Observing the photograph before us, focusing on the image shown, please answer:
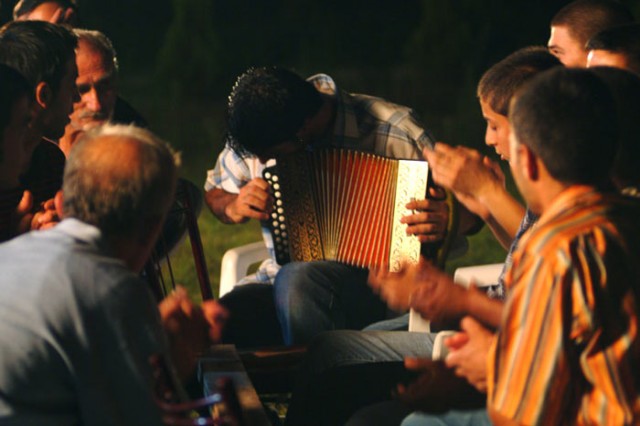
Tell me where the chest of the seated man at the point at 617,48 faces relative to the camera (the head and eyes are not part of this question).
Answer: to the viewer's left

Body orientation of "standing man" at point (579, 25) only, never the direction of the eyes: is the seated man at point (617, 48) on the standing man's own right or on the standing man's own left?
on the standing man's own left

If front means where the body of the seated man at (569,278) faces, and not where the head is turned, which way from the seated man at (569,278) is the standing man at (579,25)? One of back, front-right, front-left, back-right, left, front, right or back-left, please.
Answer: front-right

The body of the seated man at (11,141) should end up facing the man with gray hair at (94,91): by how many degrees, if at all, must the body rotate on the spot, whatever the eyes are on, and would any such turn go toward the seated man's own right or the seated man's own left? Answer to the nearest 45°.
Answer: approximately 90° to the seated man's own left

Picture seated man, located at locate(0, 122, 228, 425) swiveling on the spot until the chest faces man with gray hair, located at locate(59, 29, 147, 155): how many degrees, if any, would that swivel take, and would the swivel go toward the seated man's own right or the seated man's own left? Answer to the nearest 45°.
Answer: approximately 45° to the seated man's own left

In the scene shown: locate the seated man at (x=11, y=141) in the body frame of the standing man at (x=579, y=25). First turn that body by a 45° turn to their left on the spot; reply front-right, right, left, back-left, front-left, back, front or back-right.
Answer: front

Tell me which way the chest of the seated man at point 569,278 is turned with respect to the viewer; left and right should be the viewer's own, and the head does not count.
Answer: facing away from the viewer and to the left of the viewer

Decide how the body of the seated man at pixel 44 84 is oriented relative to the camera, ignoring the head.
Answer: to the viewer's right

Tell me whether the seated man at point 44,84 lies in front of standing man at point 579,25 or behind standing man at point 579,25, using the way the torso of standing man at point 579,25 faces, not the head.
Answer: in front

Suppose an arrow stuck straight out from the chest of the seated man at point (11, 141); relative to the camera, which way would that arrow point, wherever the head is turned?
to the viewer's right

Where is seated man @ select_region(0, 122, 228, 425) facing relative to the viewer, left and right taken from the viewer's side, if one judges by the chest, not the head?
facing away from the viewer and to the right of the viewer

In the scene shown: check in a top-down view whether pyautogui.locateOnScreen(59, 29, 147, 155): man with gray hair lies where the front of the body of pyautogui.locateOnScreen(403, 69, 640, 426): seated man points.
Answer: yes

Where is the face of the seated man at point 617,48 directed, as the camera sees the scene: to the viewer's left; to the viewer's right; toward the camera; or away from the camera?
to the viewer's left

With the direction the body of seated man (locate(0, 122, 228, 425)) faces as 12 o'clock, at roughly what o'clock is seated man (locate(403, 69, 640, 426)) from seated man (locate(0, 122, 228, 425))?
seated man (locate(403, 69, 640, 426)) is roughly at 2 o'clock from seated man (locate(0, 122, 228, 425)).
